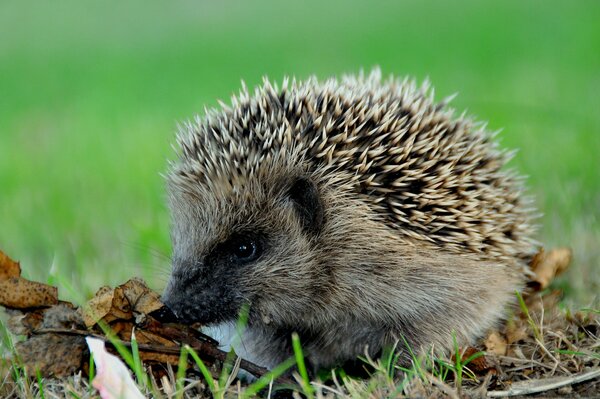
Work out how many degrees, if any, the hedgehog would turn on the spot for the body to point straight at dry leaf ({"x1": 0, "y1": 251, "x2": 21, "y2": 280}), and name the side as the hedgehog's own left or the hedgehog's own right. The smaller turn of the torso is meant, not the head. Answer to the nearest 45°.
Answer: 0° — it already faces it

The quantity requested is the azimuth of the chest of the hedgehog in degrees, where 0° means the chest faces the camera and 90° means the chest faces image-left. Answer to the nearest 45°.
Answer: approximately 90°

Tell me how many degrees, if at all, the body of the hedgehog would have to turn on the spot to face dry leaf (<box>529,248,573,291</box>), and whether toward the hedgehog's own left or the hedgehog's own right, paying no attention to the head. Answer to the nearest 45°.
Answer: approximately 135° to the hedgehog's own right

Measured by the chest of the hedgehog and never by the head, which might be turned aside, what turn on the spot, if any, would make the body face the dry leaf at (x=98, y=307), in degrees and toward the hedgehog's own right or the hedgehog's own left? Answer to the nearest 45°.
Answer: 0° — it already faces it

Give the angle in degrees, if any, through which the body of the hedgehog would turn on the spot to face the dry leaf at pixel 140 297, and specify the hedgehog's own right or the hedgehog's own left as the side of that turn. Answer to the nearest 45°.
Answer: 0° — it already faces it

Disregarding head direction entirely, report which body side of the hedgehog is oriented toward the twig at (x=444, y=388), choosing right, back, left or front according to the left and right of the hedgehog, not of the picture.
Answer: left

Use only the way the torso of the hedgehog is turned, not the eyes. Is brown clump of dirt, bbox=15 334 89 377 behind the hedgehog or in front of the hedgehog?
in front

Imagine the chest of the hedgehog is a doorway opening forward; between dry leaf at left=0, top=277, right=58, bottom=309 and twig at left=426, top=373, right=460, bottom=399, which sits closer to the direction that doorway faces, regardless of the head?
the dry leaf

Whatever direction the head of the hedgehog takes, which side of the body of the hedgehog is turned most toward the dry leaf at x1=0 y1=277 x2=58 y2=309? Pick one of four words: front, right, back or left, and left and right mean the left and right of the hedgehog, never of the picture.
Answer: front
